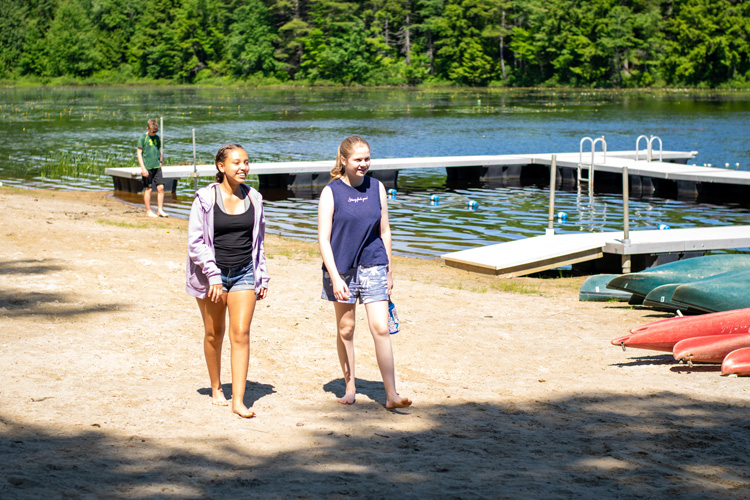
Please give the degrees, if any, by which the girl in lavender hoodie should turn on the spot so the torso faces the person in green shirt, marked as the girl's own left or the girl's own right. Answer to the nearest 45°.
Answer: approximately 135° to the girl's own left

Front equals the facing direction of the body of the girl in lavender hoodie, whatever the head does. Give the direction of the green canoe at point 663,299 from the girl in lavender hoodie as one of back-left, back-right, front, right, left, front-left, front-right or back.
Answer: left

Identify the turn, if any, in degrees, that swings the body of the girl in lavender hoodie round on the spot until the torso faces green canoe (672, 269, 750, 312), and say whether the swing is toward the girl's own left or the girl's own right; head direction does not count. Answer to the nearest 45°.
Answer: approximately 90° to the girl's own left

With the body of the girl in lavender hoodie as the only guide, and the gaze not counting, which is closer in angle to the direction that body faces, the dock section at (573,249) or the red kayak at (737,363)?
the red kayak

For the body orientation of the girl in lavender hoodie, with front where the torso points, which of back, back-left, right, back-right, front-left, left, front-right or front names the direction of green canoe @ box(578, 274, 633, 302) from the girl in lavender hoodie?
left

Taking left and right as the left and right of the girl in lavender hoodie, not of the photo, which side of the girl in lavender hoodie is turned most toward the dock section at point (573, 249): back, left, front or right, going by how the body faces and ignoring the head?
left

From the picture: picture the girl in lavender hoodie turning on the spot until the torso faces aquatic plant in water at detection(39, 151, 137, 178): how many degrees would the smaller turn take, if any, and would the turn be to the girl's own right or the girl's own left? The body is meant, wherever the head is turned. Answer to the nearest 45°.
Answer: approximately 135° to the girl's own left

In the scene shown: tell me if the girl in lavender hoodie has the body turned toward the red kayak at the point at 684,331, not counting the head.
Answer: no

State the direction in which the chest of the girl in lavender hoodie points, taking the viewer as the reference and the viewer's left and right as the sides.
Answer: facing the viewer and to the right of the viewer

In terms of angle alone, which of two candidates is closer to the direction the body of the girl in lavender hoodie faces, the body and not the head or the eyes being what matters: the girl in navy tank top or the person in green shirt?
the girl in navy tank top

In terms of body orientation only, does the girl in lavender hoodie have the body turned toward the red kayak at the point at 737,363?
no

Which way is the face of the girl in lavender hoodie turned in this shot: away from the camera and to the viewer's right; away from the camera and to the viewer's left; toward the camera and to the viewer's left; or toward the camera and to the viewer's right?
toward the camera and to the viewer's right

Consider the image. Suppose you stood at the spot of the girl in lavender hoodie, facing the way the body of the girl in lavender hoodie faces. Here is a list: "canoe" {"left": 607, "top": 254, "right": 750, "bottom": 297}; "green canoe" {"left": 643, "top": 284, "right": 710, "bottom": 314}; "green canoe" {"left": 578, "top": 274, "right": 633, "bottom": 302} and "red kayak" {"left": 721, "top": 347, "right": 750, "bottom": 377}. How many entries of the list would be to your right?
0

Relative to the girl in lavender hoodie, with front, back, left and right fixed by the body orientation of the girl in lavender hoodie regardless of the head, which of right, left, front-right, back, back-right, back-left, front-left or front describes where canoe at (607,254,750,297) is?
left
